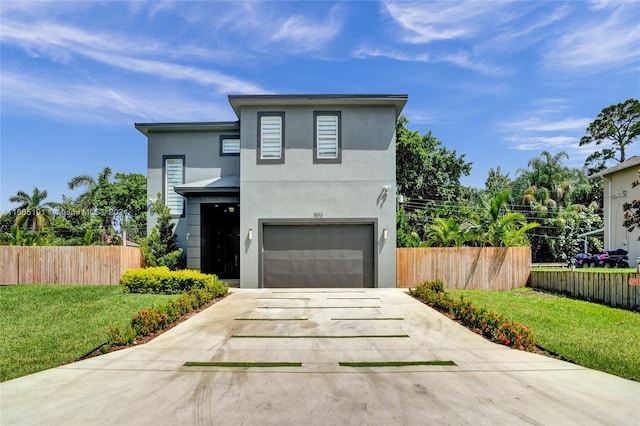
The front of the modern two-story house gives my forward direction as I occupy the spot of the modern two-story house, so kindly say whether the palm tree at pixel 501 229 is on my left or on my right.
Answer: on my left

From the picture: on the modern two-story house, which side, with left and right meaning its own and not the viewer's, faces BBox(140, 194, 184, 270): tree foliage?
right

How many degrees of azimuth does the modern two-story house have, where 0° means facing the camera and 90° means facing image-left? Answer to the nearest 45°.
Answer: approximately 0°

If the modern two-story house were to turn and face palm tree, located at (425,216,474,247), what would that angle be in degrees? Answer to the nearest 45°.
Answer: approximately 135° to its left

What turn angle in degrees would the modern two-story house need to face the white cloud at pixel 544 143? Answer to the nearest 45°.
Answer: approximately 135° to its left

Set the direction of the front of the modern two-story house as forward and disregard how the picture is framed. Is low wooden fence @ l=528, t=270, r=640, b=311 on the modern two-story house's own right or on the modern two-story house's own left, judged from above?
on the modern two-story house's own left
